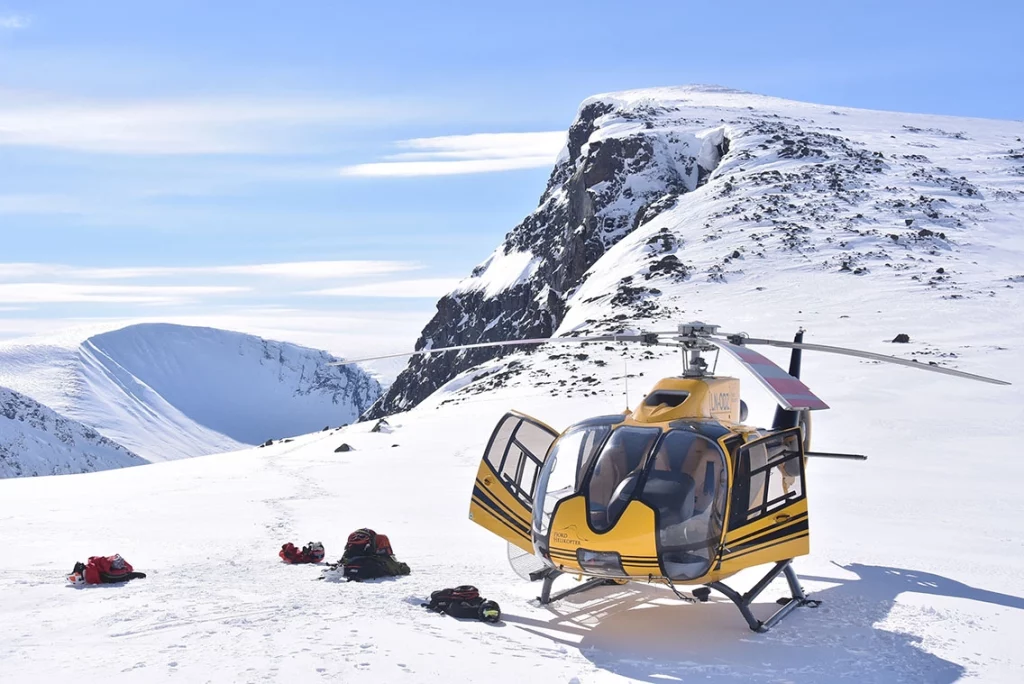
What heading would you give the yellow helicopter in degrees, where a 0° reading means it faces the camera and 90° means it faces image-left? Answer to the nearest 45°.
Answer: approximately 45°

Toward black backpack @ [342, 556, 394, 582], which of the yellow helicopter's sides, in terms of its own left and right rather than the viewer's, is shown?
right

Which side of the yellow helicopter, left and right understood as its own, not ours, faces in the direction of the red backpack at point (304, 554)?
right

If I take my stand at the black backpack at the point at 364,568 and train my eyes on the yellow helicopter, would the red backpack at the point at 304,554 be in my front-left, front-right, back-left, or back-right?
back-left

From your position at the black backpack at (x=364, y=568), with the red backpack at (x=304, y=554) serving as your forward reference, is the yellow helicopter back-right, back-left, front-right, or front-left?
back-right
